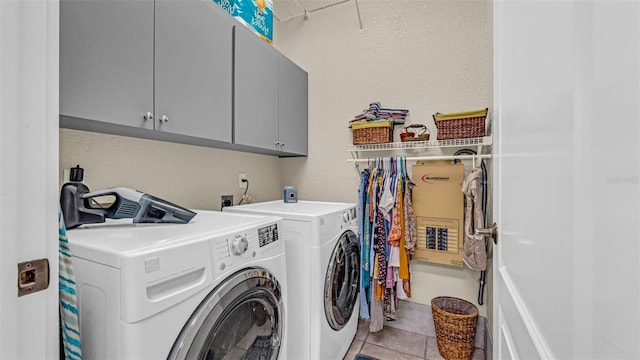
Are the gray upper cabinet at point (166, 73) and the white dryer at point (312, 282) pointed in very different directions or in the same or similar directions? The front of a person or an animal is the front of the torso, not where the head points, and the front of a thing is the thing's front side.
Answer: same or similar directions

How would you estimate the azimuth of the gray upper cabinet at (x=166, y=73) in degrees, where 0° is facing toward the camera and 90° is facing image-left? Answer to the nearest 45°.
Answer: approximately 315°

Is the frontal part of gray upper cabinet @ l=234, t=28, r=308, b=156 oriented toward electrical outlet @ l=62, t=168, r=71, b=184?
no

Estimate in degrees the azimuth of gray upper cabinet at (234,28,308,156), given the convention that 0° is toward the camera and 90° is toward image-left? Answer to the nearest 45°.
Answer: approximately 315°

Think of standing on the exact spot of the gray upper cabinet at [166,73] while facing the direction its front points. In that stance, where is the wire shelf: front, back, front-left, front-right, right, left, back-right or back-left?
front-left

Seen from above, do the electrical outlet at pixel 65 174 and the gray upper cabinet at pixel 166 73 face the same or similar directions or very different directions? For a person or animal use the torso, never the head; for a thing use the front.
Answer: same or similar directions

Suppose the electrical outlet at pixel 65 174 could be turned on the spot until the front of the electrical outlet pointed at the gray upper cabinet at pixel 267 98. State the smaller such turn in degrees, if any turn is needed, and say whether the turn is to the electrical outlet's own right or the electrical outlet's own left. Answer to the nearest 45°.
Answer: approximately 45° to the electrical outlet's own left

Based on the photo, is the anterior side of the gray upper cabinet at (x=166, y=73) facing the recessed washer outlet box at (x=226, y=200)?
no

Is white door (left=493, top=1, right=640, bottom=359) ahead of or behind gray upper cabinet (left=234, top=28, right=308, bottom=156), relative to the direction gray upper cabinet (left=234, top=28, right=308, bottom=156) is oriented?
ahead

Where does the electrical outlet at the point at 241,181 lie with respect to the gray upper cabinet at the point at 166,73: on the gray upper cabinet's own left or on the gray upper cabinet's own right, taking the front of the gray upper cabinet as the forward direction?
on the gray upper cabinet's own left

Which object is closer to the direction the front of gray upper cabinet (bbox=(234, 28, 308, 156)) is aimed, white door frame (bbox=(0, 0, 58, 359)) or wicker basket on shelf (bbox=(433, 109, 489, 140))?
the wicker basket on shelf

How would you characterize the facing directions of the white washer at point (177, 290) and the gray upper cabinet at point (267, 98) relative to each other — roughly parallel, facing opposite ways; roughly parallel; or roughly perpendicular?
roughly parallel

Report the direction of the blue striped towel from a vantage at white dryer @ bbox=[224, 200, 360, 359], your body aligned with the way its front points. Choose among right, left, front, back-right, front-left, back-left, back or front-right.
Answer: right

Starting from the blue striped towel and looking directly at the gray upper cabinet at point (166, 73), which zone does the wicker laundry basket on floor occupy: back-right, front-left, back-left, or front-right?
front-right

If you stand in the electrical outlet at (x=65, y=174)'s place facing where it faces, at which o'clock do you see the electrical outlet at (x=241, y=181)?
the electrical outlet at (x=241, y=181) is roughly at 10 o'clock from the electrical outlet at (x=65, y=174).

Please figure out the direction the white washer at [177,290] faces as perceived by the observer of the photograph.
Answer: facing the viewer and to the right of the viewer

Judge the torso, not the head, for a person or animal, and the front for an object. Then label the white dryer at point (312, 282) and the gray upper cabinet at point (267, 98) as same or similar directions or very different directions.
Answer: same or similar directions

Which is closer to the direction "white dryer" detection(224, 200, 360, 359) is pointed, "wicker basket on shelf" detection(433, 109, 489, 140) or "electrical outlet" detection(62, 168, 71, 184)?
the wicker basket on shelf

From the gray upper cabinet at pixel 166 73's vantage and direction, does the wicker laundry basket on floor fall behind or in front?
in front

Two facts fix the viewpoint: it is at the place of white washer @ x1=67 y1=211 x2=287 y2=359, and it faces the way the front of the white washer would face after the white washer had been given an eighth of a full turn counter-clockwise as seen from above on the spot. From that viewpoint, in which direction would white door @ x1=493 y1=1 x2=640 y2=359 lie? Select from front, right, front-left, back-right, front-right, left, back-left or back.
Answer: front-right

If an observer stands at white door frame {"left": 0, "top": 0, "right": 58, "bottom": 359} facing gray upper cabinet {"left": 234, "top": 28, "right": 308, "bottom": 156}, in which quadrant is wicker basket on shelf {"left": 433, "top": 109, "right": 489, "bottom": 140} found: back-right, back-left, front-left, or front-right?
front-right

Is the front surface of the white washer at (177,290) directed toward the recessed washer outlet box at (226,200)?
no
